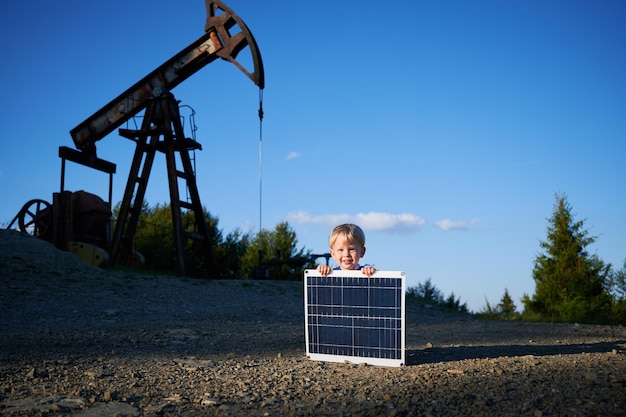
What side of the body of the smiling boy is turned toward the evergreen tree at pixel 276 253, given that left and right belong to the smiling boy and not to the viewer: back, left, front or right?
back

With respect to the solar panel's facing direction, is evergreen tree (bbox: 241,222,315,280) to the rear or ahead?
to the rear

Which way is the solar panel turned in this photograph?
toward the camera

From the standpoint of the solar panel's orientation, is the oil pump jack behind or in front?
behind

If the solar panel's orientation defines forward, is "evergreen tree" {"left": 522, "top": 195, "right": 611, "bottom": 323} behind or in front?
behind

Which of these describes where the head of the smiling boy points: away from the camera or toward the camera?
toward the camera
